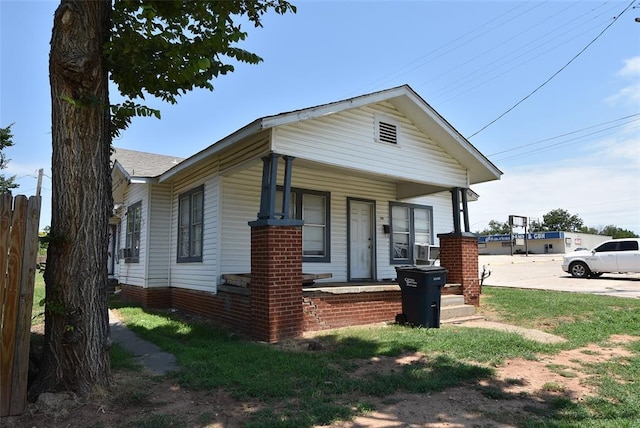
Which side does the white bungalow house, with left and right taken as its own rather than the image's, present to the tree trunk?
right

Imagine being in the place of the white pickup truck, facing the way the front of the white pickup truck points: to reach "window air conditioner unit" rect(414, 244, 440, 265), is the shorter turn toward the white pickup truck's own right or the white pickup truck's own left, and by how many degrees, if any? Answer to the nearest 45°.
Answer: approximately 45° to the white pickup truck's own left

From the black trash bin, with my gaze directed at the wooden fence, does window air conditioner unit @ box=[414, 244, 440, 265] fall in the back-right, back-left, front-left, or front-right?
back-right

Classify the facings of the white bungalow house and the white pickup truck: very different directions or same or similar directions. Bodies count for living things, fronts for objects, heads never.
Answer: very different directions

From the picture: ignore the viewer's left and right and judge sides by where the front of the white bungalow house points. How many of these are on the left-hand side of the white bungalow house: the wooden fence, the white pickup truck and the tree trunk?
1

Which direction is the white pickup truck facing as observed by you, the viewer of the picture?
facing to the left of the viewer

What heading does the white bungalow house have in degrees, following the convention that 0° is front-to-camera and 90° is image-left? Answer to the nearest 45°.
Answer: approximately 315°

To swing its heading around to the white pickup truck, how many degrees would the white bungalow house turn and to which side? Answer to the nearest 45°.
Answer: approximately 90° to its left
